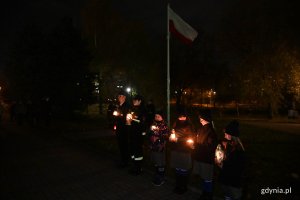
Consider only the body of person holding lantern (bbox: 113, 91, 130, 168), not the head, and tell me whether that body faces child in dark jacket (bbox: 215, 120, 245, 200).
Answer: no

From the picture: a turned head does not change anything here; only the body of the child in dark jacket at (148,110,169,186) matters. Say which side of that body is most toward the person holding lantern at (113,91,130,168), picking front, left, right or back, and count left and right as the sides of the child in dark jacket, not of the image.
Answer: right

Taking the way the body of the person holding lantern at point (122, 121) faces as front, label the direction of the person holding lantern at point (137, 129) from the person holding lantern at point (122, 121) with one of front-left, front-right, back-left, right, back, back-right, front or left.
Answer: left

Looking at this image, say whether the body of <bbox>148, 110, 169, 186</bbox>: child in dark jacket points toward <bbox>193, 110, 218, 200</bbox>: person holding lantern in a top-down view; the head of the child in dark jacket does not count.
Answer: no

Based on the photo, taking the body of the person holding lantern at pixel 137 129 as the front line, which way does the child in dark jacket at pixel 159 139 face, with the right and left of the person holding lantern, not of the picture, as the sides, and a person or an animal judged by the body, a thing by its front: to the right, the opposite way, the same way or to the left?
the same way

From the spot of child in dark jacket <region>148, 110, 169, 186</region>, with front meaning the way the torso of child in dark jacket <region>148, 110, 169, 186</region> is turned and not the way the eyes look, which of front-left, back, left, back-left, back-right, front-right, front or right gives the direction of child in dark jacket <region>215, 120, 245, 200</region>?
left

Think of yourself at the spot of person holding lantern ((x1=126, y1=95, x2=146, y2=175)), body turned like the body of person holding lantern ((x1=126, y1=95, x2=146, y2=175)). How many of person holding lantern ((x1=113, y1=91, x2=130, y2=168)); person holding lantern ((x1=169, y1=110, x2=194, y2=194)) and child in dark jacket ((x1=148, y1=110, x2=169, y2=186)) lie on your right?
1

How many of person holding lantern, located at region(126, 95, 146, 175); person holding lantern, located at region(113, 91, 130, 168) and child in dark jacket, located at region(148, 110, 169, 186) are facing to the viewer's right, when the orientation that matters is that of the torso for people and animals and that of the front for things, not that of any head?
0

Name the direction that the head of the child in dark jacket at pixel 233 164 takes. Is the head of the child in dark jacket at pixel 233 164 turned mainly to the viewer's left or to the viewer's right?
to the viewer's left

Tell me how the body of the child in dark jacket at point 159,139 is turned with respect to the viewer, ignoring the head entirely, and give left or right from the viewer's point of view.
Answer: facing the viewer and to the left of the viewer

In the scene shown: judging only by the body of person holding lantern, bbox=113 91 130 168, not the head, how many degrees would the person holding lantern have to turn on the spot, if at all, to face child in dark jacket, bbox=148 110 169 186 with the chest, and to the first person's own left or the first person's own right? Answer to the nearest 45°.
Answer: approximately 90° to the first person's own left

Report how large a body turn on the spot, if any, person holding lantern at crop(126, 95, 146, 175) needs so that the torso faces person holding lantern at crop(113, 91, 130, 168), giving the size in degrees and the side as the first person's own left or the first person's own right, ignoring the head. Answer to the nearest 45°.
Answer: approximately 90° to the first person's own right

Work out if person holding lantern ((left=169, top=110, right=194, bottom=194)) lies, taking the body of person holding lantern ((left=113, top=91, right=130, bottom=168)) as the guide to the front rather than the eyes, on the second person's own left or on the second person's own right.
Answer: on the second person's own left

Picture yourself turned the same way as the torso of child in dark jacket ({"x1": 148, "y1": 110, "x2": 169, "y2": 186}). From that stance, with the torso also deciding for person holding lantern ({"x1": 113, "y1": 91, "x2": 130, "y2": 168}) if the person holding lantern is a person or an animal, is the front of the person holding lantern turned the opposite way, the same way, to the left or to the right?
the same way

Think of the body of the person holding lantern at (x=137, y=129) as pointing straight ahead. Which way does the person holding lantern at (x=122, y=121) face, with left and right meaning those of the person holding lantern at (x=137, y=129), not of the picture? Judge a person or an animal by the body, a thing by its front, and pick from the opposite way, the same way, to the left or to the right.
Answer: the same way
